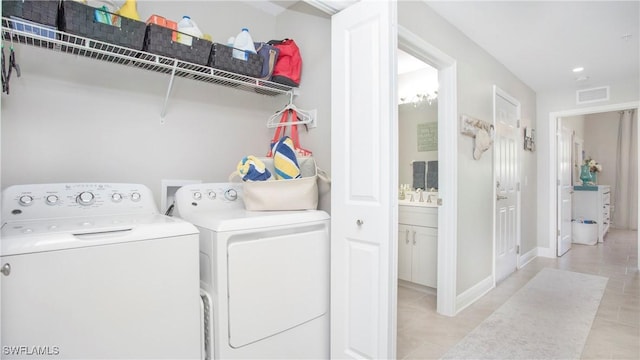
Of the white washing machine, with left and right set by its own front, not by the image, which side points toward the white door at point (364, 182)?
left

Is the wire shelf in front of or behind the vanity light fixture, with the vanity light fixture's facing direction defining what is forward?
in front

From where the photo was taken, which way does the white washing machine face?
toward the camera

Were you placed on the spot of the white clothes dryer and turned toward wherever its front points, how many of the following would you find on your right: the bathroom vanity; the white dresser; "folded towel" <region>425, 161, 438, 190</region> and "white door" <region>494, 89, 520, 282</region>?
0

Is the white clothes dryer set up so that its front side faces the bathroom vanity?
no

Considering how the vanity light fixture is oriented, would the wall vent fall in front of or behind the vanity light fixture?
behind

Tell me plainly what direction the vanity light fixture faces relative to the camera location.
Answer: facing the viewer and to the left of the viewer

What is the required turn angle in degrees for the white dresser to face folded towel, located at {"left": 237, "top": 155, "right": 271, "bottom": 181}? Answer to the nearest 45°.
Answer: approximately 90° to its right

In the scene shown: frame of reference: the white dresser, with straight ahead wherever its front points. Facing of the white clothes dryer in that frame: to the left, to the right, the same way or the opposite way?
the same way

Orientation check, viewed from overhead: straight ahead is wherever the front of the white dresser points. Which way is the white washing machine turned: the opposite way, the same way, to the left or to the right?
the same way

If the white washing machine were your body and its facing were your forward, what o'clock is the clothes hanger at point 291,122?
The clothes hanger is roughly at 8 o'clock from the white washing machine.

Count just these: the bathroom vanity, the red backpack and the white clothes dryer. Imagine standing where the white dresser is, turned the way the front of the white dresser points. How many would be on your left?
0

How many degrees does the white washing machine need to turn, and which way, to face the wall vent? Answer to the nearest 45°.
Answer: approximately 90° to its left

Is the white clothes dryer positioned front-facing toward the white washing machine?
no
